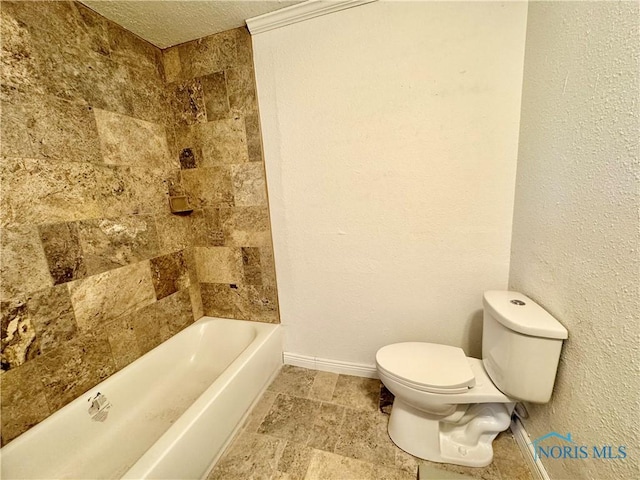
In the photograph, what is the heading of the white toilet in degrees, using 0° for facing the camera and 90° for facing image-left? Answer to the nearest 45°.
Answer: approximately 90°

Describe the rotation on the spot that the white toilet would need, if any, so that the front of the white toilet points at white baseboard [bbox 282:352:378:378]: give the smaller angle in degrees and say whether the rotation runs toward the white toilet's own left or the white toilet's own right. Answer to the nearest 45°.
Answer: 0° — it already faces it

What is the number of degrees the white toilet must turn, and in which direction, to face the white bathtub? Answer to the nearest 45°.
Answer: approximately 45° to its left
